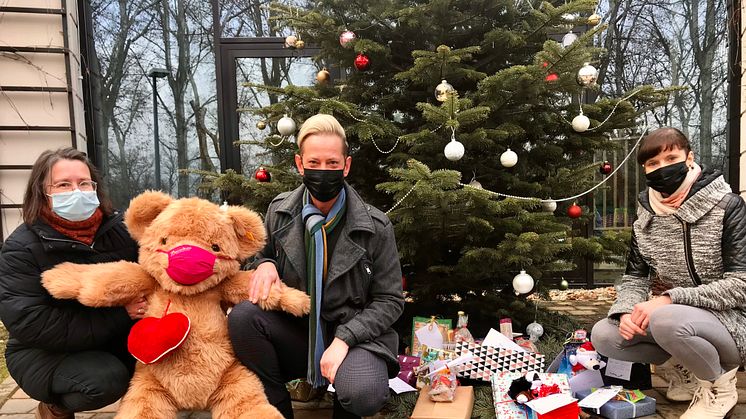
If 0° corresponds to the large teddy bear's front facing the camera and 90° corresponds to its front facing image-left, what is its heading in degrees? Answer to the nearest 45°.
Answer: approximately 0°

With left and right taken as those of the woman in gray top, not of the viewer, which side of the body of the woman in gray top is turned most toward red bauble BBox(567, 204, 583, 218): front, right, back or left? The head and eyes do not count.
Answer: right

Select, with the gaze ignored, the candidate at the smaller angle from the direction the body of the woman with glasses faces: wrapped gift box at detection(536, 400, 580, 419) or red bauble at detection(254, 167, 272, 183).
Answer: the wrapped gift box

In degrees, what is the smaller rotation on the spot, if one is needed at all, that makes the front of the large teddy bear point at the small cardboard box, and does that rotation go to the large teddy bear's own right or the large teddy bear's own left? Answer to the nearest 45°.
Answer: approximately 90° to the large teddy bear's own left
